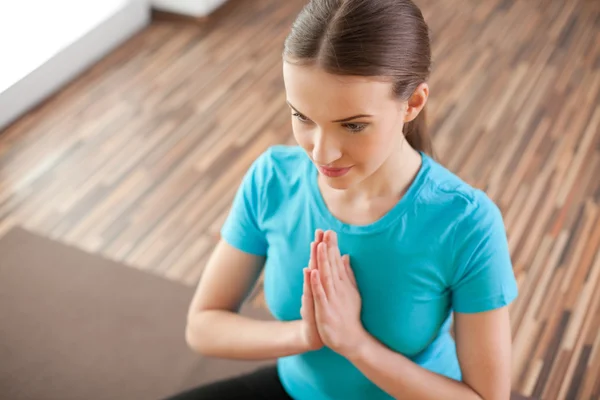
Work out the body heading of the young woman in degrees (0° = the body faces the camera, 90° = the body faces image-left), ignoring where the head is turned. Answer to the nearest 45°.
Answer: approximately 45°
